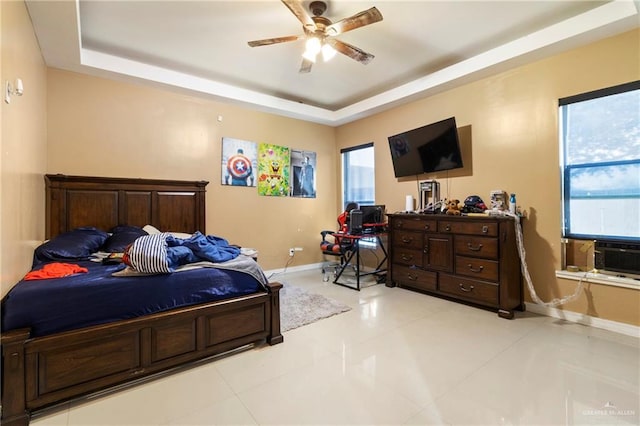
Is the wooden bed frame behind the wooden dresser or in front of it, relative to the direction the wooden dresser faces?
in front

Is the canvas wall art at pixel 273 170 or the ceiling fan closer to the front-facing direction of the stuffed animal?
the ceiling fan

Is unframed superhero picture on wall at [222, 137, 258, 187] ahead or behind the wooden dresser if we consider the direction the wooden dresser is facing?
ahead

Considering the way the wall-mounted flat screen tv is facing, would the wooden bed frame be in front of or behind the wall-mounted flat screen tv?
in front

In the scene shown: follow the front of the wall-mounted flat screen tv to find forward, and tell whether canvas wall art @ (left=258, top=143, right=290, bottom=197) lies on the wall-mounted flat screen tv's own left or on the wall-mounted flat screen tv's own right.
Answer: on the wall-mounted flat screen tv's own right

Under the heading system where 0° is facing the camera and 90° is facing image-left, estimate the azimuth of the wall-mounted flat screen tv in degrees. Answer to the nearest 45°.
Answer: approximately 45°

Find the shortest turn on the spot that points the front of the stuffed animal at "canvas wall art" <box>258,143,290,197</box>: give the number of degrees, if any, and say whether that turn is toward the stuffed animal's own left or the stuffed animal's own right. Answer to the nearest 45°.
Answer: approximately 45° to the stuffed animal's own right

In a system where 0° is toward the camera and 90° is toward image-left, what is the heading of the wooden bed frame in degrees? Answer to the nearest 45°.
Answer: approximately 315°

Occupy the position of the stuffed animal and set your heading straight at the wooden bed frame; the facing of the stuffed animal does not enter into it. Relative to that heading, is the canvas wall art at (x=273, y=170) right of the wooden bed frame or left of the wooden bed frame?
right

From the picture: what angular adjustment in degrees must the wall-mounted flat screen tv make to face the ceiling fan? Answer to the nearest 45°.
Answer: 0° — it already faces it
